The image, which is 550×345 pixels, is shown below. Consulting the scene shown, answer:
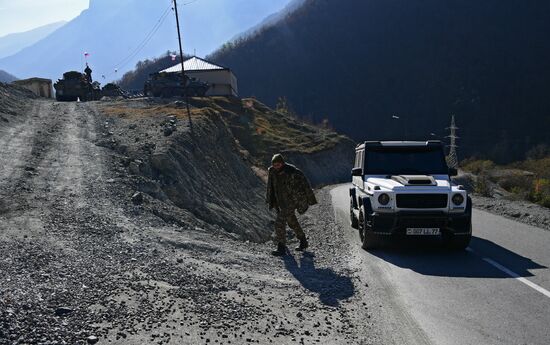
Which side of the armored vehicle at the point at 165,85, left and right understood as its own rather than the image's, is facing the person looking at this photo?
right

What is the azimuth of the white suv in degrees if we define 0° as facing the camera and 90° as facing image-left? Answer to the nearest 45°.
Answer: approximately 0°

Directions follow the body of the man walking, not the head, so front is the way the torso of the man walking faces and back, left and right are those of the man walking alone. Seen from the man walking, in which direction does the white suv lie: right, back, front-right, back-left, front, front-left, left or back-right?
back-left

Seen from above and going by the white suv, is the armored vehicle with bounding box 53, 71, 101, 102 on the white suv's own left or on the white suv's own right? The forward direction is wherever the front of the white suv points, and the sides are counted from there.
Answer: on the white suv's own right

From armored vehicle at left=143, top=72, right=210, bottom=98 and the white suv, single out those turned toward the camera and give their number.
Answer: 1

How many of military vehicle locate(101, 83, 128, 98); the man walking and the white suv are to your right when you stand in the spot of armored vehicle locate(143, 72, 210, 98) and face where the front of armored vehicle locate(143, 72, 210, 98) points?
2

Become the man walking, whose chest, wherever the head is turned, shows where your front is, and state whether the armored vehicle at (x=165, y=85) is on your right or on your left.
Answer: on your right
